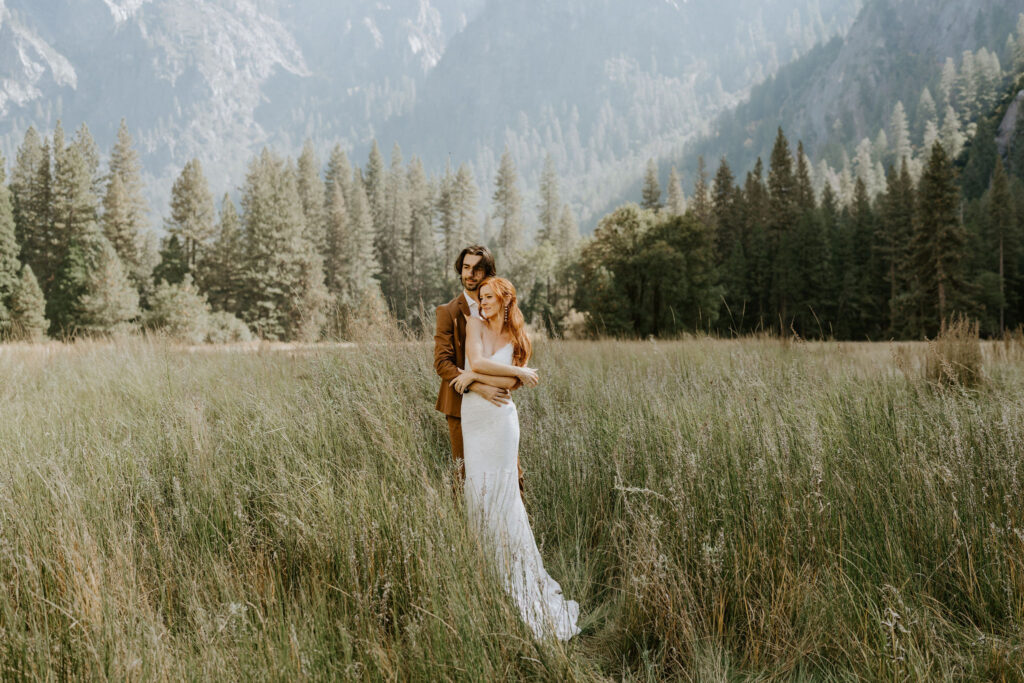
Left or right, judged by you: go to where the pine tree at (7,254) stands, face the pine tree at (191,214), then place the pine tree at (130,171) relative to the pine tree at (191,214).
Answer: left

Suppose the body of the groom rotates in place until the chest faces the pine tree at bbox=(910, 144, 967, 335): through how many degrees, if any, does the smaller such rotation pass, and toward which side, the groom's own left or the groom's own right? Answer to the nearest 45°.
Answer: approximately 90° to the groom's own left

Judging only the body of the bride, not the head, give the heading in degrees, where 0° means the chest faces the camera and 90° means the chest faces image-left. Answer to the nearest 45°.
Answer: approximately 0°

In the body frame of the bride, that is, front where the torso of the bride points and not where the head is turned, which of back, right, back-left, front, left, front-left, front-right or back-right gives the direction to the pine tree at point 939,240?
back-left

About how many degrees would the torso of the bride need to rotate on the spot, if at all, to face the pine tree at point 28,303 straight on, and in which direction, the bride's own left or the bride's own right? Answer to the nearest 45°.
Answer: approximately 135° to the bride's own right

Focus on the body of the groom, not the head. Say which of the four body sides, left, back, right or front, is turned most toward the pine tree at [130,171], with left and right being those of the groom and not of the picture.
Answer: back

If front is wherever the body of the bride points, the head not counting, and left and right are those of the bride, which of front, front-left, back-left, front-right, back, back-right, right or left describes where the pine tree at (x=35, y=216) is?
back-right

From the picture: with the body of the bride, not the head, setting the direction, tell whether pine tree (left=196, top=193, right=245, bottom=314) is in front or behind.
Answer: behind

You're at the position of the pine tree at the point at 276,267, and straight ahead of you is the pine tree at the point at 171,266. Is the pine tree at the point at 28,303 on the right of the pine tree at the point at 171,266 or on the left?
left

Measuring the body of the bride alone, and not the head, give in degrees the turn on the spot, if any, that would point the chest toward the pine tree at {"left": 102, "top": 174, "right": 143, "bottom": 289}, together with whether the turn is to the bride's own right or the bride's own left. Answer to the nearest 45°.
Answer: approximately 135° to the bride's own right
